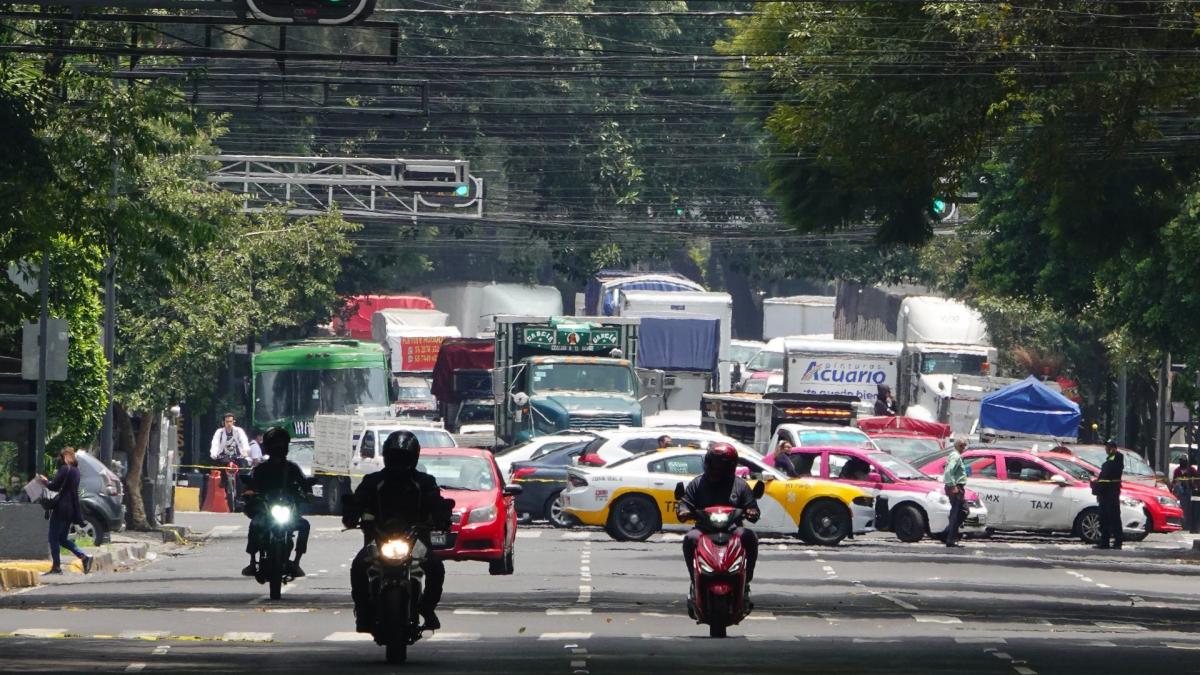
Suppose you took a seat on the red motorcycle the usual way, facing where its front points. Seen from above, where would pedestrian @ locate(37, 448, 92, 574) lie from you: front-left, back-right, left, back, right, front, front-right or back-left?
back-right

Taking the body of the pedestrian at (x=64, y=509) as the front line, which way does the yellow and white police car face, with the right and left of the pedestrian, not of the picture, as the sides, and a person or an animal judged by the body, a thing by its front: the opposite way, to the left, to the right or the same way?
the opposite way

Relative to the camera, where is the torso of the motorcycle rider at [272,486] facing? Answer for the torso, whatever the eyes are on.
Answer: toward the camera

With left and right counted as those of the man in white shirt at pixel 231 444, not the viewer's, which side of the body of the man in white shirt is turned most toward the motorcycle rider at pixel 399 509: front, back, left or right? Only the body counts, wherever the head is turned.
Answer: front

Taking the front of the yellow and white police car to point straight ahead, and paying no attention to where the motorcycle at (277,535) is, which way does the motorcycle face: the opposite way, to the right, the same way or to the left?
to the right

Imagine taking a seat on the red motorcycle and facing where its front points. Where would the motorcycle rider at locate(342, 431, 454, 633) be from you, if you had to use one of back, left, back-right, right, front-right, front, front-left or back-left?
front-right

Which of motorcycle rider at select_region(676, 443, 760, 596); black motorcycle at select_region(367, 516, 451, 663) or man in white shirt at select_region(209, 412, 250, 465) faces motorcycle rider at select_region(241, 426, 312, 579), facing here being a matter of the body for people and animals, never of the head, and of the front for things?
the man in white shirt

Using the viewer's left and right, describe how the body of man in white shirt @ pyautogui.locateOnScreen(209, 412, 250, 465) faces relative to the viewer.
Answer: facing the viewer

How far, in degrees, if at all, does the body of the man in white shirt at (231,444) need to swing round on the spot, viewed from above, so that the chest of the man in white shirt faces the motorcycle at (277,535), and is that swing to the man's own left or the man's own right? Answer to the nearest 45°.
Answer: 0° — they already face it

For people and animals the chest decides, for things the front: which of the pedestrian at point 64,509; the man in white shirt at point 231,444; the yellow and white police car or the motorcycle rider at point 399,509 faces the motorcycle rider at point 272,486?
the man in white shirt

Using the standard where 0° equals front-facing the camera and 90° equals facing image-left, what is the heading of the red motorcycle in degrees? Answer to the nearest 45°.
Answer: approximately 0°

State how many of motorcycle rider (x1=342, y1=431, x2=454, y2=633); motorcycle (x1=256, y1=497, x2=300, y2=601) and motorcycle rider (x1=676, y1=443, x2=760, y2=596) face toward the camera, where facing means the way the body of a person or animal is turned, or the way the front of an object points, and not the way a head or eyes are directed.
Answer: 3

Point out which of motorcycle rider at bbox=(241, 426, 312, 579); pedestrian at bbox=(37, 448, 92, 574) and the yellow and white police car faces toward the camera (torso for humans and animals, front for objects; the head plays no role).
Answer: the motorcycle rider

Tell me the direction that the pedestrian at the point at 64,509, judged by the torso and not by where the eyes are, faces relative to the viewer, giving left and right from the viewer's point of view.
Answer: facing to the left of the viewer

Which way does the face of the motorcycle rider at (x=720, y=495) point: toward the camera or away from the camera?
toward the camera

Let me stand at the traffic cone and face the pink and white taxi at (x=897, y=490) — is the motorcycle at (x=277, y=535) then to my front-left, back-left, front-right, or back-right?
front-right

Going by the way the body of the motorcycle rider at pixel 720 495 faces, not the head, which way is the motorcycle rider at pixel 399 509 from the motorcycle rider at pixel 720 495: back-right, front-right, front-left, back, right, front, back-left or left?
front-right

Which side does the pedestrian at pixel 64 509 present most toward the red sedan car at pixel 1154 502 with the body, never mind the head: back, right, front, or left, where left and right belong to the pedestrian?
back

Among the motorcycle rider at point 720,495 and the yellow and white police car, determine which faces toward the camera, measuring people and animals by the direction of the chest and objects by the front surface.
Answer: the motorcycle rider
